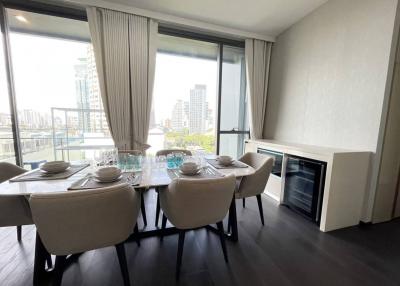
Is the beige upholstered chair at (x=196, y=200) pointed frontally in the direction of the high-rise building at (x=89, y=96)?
yes

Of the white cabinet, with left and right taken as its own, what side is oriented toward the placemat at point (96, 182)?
front

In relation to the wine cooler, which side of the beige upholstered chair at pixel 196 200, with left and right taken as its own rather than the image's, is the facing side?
right

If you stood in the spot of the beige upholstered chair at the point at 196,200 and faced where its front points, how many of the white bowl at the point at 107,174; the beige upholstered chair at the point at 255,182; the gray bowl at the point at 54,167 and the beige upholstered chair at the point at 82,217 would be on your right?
1

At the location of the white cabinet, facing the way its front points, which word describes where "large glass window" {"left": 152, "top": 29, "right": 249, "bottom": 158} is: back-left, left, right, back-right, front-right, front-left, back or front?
front-right

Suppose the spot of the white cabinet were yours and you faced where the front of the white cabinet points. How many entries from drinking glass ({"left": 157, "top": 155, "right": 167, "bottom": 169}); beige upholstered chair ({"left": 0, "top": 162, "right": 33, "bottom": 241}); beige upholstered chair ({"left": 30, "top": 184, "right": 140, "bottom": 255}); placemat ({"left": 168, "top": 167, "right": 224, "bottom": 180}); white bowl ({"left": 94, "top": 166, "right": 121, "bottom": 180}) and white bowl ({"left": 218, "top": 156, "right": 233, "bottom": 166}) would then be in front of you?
6

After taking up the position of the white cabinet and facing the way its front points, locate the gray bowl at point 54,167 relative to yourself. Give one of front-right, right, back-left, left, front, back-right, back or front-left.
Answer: front

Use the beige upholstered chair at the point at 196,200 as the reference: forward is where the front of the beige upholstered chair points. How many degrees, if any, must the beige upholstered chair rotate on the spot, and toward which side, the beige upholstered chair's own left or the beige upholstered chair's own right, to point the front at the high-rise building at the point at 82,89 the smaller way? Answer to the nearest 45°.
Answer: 0° — it already faces it

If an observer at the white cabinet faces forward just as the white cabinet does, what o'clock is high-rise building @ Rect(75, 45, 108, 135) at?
The high-rise building is roughly at 1 o'clock from the white cabinet.

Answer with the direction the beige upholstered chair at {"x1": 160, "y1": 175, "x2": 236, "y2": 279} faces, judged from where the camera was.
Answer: facing away from the viewer and to the left of the viewer

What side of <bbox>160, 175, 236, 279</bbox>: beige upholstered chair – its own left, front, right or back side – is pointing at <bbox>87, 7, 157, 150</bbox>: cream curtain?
front

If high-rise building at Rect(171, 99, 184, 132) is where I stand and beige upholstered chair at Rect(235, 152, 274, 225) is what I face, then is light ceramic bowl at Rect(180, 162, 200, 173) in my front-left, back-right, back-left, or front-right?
front-right

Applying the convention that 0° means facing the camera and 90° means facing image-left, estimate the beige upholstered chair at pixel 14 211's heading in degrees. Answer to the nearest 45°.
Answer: approximately 270°

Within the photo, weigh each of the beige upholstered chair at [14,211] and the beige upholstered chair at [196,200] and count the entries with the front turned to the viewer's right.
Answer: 1

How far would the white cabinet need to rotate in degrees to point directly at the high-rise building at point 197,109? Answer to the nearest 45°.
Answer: approximately 45° to its right

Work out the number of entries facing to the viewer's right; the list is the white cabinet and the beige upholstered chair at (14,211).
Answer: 1

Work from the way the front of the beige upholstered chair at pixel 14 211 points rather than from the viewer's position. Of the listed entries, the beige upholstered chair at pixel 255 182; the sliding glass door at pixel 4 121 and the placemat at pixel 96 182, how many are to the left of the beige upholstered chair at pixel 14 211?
1

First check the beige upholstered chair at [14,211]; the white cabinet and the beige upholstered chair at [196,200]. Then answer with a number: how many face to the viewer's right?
1
